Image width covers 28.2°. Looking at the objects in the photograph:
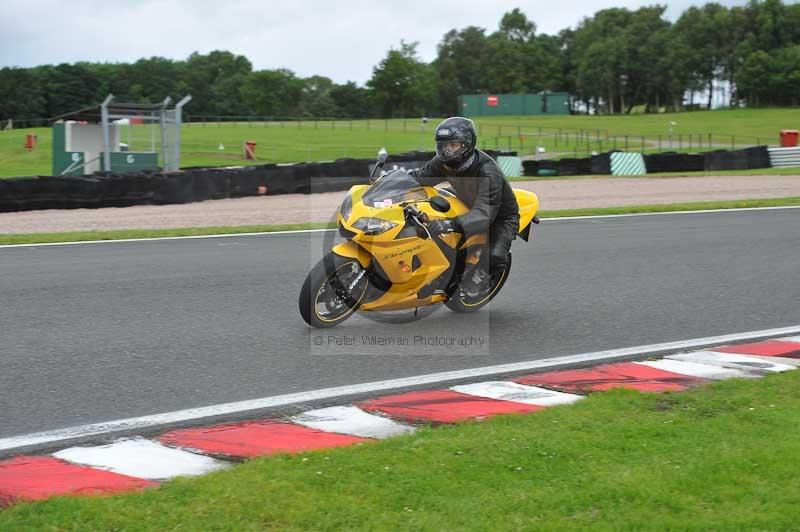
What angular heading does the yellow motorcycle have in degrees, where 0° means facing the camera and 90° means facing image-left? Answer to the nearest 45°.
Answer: approximately 45°

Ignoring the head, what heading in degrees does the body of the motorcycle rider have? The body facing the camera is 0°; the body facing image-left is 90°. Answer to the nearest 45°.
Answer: approximately 45°

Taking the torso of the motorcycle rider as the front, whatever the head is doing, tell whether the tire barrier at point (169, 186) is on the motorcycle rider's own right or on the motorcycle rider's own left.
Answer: on the motorcycle rider's own right

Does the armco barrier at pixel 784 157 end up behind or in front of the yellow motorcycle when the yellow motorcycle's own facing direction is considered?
behind
